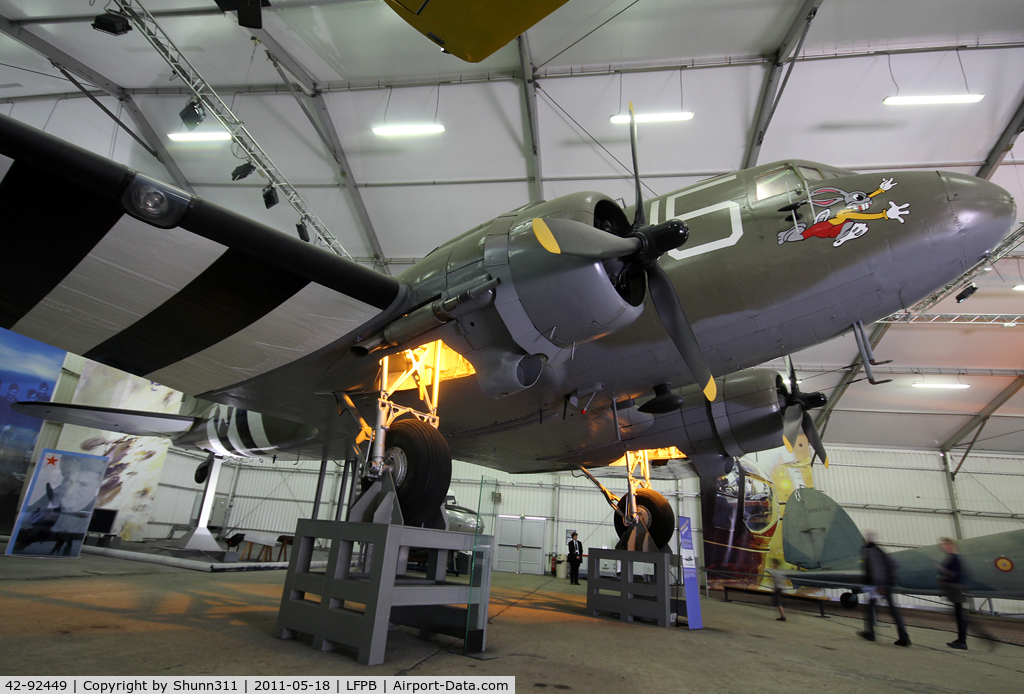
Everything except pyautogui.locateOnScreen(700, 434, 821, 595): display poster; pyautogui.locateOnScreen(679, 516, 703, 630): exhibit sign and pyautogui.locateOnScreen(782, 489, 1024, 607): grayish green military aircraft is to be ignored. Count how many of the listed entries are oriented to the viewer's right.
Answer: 1

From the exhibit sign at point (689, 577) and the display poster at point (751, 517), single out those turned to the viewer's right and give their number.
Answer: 0

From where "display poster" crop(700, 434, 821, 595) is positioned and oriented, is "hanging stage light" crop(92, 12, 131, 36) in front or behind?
in front

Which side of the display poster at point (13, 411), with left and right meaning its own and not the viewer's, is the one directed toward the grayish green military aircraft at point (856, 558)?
front

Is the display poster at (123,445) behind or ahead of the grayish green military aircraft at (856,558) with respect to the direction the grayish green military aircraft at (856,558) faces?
behind

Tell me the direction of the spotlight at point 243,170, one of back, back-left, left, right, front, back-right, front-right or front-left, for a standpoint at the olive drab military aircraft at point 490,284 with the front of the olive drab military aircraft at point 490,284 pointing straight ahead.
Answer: back

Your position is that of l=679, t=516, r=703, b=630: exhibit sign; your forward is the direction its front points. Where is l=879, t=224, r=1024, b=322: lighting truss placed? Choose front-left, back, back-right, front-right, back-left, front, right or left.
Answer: back-left

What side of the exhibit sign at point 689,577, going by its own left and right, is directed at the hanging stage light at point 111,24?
right

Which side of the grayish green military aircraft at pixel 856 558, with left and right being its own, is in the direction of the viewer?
right

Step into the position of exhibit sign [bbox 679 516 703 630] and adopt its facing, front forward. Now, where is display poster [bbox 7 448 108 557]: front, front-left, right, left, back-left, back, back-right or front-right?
right

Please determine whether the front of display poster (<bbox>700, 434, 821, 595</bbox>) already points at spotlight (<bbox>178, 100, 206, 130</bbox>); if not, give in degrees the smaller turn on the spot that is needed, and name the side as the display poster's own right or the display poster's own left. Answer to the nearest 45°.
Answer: approximately 45° to the display poster's own right

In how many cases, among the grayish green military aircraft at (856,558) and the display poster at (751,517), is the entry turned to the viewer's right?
1
